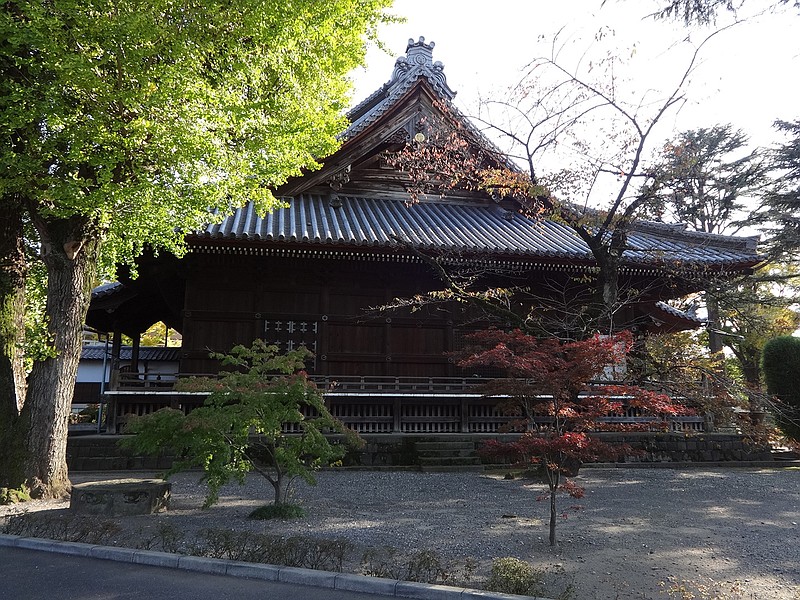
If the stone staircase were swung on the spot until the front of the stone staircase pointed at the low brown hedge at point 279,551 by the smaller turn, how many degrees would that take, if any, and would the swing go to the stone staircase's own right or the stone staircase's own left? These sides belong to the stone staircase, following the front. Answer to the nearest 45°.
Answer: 0° — it already faces it

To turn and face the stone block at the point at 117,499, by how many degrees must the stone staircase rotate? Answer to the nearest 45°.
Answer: approximately 45° to its right

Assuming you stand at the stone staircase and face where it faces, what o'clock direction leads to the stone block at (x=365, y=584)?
The stone block is roughly at 12 o'clock from the stone staircase.

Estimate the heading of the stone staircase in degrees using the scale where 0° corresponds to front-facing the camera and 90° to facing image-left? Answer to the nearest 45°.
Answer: approximately 0°

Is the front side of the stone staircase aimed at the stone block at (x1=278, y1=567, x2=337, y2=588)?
yes
